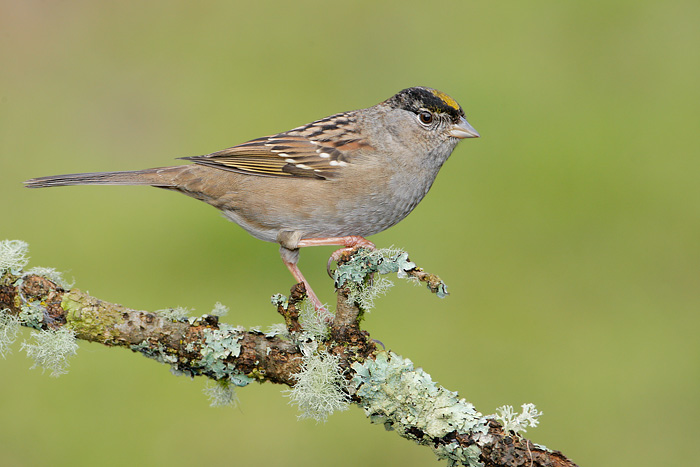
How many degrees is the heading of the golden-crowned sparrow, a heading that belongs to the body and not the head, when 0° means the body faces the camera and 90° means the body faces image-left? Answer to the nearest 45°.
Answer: approximately 270°
